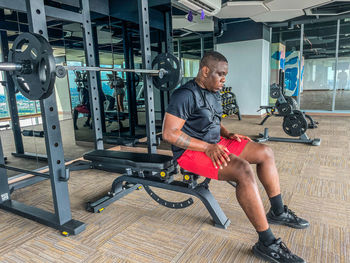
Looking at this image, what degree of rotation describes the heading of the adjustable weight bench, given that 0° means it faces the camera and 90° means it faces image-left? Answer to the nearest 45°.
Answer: approximately 315°

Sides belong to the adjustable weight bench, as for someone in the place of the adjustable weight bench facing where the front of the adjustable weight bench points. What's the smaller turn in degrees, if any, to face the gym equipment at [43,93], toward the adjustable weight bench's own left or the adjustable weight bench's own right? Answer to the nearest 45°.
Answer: approximately 135° to the adjustable weight bench's own right

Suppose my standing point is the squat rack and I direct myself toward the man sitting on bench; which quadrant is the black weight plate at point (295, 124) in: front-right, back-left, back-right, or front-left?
front-left

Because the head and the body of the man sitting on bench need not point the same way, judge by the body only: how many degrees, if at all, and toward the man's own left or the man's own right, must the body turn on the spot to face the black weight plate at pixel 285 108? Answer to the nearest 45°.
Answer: approximately 135° to the man's own left

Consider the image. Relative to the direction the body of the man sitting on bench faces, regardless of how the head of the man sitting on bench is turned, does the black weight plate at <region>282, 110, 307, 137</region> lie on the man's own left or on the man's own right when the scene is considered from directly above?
on the man's own left

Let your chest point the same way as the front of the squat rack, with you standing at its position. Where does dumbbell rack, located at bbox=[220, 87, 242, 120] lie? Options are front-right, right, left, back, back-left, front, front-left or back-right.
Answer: left

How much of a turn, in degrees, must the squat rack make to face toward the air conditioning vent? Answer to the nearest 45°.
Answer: approximately 90° to its left

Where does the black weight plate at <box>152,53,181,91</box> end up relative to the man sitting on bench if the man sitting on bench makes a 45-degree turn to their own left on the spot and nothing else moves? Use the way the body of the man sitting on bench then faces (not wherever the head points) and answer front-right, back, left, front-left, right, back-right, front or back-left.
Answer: back-left

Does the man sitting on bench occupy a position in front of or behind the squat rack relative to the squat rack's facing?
in front

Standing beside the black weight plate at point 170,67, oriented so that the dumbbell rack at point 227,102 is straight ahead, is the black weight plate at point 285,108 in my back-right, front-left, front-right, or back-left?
front-right

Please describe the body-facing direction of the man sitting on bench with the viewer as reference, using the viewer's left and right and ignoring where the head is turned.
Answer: facing the viewer and to the right of the viewer
